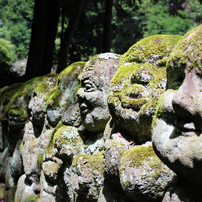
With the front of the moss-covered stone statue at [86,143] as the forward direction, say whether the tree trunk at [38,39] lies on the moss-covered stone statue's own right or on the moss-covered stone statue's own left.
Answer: on the moss-covered stone statue's own right

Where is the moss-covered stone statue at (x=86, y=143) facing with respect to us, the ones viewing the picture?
facing the viewer and to the left of the viewer

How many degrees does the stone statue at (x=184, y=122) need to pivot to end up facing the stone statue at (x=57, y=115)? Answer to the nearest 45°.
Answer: approximately 90° to its right

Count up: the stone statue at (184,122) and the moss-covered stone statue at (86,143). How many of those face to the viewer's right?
0

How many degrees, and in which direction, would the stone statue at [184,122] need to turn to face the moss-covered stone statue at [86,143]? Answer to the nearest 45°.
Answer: approximately 90° to its right

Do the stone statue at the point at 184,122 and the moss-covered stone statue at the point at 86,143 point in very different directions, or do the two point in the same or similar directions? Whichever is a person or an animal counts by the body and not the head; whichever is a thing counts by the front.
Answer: same or similar directions

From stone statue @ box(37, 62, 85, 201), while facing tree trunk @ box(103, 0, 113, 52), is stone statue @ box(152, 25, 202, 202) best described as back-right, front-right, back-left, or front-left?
back-right
